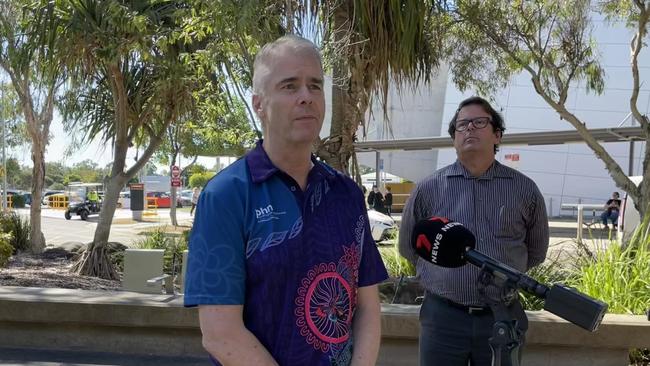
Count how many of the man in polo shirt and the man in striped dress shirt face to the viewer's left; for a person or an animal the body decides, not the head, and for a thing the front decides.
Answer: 0

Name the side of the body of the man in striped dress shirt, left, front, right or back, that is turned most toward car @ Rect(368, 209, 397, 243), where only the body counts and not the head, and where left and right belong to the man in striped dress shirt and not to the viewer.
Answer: back

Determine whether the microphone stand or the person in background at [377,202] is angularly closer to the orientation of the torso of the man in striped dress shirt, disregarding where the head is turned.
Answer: the microphone stand

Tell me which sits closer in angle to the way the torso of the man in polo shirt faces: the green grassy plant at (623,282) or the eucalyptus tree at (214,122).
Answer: the green grassy plant

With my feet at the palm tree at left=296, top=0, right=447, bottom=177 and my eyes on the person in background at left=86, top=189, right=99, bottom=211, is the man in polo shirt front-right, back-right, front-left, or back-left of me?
back-left

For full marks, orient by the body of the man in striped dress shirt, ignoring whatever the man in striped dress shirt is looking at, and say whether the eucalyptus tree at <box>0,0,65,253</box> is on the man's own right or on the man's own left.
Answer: on the man's own right

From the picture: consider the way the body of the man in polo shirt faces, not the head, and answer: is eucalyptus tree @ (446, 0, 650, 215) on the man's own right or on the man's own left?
on the man's own left

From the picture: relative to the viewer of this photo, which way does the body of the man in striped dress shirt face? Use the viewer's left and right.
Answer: facing the viewer

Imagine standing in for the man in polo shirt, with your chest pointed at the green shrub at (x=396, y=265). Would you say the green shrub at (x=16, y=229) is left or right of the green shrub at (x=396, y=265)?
left

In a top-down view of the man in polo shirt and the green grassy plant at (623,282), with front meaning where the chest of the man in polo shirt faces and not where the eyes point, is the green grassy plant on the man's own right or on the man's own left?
on the man's own left

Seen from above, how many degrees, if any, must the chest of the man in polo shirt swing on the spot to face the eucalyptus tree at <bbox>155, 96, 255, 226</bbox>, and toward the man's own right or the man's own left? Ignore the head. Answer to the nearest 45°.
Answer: approximately 135° to the man's own left

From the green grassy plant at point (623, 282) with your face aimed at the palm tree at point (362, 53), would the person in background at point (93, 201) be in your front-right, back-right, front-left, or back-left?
front-right

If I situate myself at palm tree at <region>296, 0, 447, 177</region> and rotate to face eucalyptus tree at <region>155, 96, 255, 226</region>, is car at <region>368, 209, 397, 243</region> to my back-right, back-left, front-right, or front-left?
front-right

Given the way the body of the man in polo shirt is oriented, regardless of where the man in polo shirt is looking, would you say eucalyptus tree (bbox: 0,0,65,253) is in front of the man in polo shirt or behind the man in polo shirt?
behind

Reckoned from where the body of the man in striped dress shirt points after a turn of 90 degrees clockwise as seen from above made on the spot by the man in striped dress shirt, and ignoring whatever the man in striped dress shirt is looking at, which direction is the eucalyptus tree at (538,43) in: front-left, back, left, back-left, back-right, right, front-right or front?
right

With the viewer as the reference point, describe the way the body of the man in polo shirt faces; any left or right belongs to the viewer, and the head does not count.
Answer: facing the viewer and to the right of the viewer
